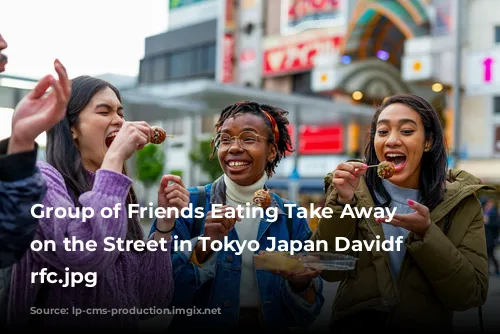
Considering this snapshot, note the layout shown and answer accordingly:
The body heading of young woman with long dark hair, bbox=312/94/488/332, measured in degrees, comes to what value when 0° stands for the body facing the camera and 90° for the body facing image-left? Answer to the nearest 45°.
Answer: approximately 45°

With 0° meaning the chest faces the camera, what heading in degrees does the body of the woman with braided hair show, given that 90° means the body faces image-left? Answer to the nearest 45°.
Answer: approximately 0°

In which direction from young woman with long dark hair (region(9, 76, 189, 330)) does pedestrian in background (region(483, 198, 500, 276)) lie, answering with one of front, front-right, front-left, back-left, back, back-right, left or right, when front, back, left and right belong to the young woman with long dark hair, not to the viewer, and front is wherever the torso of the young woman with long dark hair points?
left

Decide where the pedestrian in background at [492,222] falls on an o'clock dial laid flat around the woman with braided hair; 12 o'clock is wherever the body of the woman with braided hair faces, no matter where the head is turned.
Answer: The pedestrian in background is roughly at 7 o'clock from the woman with braided hair.

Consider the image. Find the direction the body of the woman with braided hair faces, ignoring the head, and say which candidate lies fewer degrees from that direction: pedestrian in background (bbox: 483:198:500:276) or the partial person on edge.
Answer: the partial person on edge

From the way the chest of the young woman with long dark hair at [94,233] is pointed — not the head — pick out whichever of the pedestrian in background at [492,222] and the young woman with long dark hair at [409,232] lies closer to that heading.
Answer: the young woman with long dark hair

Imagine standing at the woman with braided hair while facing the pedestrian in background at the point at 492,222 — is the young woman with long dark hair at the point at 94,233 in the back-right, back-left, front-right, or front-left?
back-left

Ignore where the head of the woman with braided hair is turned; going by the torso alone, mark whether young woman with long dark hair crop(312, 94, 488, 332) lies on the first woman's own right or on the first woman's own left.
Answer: on the first woman's own left
